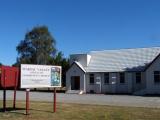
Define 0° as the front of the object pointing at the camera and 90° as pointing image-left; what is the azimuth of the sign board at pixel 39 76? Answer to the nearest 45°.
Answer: approximately 0°

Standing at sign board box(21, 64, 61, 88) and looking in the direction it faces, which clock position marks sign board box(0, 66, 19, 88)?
sign board box(0, 66, 19, 88) is roughly at 3 o'clock from sign board box(21, 64, 61, 88).
